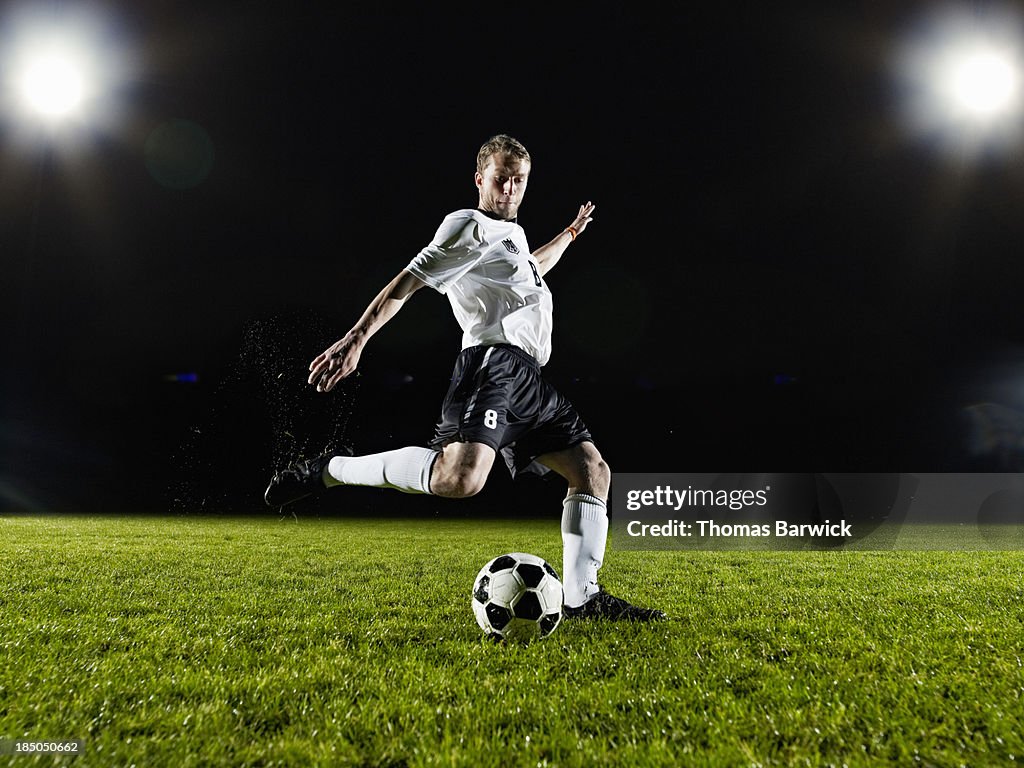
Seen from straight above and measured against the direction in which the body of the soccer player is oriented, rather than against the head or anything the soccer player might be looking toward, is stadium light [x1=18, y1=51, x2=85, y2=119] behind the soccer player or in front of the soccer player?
behind

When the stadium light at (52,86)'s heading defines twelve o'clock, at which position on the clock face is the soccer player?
The soccer player is roughly at 12 o'clock from the stadium light.

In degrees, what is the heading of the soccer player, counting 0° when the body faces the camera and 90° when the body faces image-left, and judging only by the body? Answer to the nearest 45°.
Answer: approximately 315°

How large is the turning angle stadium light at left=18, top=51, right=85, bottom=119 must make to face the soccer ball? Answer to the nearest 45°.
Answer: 0° — it already faces it

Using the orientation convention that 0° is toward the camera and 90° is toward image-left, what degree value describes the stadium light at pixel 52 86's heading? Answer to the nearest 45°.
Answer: approximately 0°
